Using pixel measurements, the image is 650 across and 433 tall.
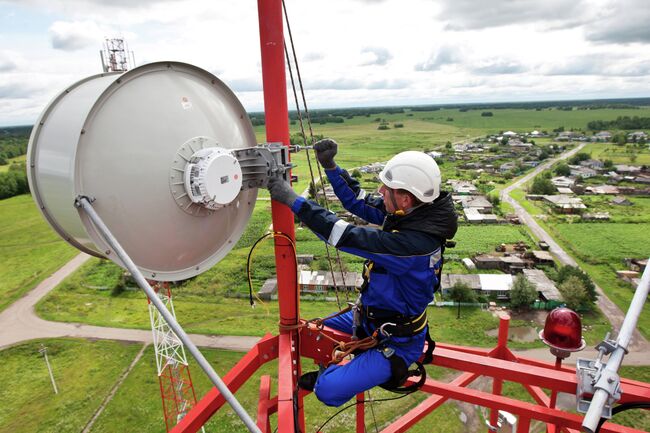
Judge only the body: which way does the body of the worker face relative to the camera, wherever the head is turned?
to the viewer's left

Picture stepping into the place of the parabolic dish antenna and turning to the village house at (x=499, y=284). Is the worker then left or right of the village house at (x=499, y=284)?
right

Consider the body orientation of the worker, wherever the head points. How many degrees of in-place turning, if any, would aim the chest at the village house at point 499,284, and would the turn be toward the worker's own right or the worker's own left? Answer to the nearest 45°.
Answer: approximately 90° to the worker's own right

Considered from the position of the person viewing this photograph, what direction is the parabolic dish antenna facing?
facing away from the viewer and to the left of the viewer

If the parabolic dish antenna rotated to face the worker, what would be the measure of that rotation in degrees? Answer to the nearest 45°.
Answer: approximately 135° to its right

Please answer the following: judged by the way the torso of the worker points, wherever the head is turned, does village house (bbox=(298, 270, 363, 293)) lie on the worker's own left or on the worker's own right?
on the worker's own right

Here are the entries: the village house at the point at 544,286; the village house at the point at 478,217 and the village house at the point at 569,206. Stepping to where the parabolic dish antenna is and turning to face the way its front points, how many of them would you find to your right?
3

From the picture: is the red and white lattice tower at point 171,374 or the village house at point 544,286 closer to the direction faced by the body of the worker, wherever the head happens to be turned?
the red and white lattice tower

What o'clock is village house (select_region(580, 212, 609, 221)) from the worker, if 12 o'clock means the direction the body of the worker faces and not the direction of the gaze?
The village house is roughly at 4 o'clock from the worker.
